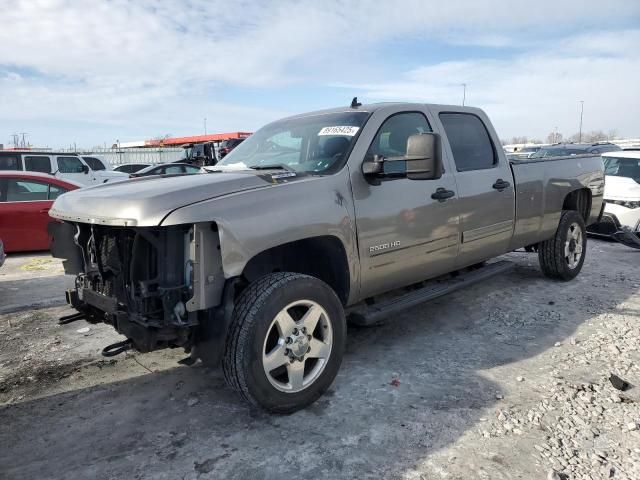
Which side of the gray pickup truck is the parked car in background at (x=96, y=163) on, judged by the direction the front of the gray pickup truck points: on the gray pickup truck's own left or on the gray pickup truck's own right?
on the gray pickup truck's own right

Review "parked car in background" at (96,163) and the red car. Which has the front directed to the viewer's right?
the parked car in background

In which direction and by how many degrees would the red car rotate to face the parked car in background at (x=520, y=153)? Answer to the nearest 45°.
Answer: approximately 180°

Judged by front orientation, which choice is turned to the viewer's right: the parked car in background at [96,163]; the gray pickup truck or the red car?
the parked car in background

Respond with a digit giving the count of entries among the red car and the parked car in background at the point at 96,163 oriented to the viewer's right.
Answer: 1

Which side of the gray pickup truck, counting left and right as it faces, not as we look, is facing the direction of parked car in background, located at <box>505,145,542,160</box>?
back

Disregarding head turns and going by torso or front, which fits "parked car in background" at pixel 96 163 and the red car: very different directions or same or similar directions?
very different directions

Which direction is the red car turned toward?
to the viewer's left

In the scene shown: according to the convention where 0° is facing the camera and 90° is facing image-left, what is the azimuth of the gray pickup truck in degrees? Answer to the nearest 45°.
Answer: approximately 45°

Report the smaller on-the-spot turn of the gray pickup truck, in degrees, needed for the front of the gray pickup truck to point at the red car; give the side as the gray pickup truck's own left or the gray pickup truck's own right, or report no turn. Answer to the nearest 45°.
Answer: approximately 90° to the gray pickup truck's own right

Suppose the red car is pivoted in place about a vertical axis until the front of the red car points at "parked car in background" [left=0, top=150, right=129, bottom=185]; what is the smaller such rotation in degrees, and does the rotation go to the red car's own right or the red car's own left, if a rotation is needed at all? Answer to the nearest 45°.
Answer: approximately 90° to the red car's own right

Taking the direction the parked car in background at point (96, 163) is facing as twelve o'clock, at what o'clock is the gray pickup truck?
The gray pickup truck is roughly at 3 o'clock from the parked car in background.
